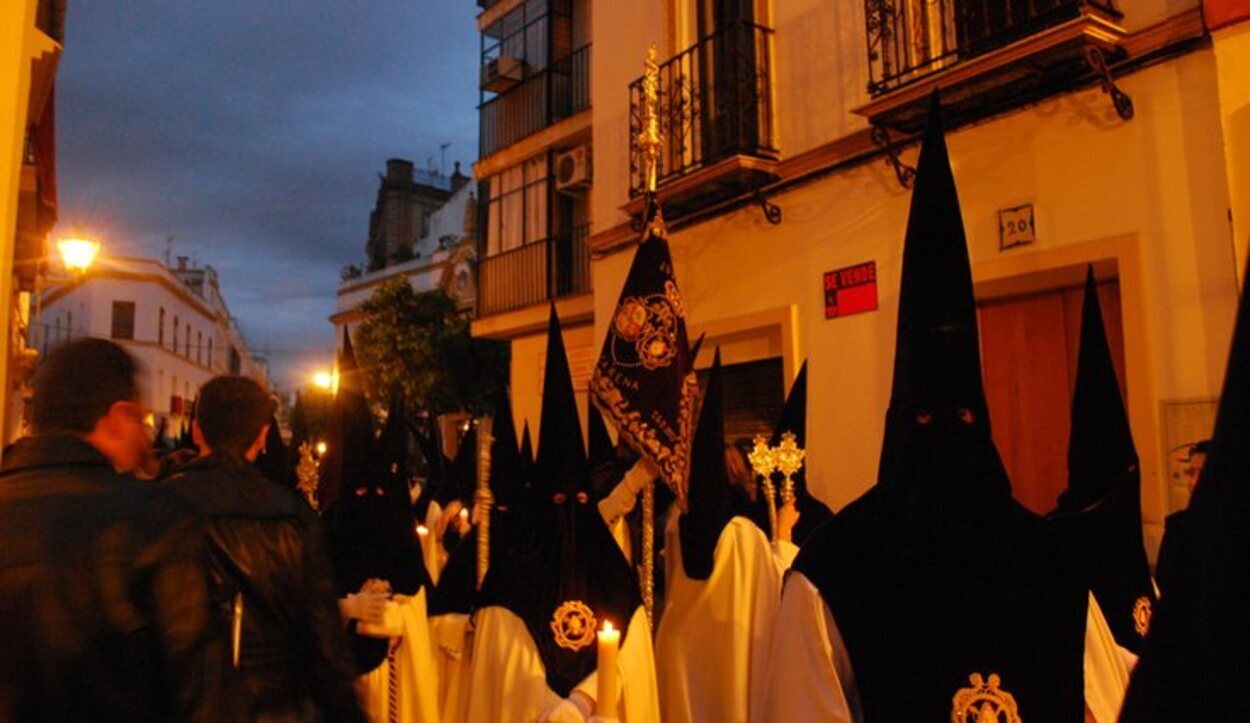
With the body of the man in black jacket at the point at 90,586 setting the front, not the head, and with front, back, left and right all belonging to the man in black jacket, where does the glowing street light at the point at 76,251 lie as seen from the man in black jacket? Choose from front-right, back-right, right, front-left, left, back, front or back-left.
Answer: front-left

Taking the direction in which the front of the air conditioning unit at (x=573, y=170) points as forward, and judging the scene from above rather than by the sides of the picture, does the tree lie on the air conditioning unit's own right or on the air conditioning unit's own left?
on the air conditioning unit's own right

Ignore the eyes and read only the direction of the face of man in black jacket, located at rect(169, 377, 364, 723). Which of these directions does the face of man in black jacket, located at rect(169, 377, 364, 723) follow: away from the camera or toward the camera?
away from the camera

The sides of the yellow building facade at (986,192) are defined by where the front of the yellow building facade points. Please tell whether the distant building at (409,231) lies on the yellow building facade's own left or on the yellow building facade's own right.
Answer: on the yellow building facade's own right

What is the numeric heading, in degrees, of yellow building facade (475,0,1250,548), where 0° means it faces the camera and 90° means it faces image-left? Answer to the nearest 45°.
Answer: approximately 45°

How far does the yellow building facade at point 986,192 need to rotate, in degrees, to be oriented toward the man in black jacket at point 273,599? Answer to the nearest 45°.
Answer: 0° — it already faces them

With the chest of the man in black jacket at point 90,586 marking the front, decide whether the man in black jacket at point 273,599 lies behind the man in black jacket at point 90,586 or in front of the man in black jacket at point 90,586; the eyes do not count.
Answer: in front

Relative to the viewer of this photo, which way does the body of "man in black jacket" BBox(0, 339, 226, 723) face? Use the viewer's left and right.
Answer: facing away from the viewer and to the right of the viewer

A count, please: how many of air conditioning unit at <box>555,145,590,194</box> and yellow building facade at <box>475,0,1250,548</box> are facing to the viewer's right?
0

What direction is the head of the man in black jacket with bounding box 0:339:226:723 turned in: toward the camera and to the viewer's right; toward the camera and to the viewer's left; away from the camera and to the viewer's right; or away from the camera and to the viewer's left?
away from the camera and to the viewer's right

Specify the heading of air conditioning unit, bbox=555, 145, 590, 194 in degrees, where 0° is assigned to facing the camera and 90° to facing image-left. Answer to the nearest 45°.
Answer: approximately 45°

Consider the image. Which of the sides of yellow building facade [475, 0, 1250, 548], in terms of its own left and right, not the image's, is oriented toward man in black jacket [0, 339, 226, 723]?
front
